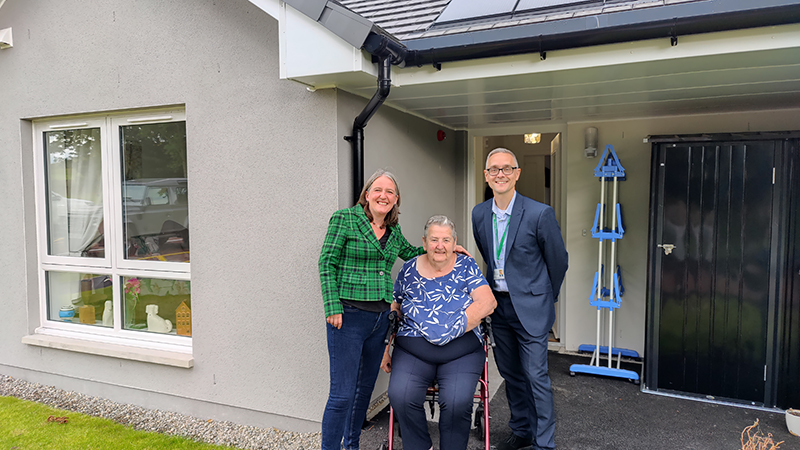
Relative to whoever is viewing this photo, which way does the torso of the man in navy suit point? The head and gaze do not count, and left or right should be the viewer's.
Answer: facing the viewer and to the left of the viewer

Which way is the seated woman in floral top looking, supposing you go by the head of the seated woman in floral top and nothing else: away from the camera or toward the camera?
toward the camera

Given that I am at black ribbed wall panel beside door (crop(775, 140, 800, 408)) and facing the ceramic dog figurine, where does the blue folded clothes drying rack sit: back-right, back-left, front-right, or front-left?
front-right

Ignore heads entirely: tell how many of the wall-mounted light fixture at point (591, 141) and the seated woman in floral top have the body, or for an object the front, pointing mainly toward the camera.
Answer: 2

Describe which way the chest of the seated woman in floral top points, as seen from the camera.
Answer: toward the camera

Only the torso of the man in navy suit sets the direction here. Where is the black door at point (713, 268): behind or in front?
behind

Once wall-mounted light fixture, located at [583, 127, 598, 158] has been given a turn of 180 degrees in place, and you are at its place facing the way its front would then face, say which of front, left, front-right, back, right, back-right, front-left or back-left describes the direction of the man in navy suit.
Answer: back

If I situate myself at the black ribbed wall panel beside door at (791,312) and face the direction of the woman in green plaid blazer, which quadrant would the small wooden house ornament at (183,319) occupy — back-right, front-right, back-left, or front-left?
front-right

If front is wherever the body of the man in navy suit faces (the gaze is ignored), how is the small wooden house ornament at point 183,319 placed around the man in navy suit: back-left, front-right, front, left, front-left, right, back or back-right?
front-right

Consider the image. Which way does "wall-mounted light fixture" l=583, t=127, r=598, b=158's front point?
toward the camera

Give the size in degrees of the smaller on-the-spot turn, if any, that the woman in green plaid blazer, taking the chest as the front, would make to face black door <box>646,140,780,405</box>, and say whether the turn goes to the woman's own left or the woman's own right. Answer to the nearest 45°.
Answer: approximately 45° to the woman's own left

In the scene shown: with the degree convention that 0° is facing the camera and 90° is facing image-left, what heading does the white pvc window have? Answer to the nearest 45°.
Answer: approximately 45°

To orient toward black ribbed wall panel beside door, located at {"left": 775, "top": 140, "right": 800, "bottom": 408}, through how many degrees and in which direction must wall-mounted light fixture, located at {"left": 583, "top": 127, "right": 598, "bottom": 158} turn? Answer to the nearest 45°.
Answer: approximately 90° to its left

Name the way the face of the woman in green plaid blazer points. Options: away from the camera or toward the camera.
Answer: toward the camera

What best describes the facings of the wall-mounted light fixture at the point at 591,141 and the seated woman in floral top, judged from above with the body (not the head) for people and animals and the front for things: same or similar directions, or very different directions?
same or similar directions
